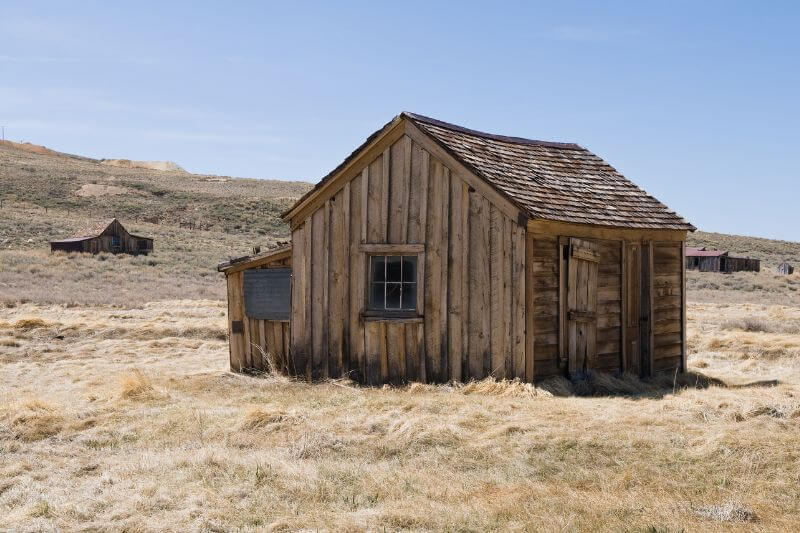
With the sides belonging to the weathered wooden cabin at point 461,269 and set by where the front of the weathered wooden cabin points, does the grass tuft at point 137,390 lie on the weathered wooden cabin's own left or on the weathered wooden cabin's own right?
on the weathered wooden cabin's own right

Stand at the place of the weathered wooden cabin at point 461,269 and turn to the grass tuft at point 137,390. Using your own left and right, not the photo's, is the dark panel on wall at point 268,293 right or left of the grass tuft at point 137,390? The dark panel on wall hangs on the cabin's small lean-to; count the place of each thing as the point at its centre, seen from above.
right

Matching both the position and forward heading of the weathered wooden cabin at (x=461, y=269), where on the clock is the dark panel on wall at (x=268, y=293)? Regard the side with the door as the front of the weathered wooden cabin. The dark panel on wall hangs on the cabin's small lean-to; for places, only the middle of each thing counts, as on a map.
The dark panel on wall is roughly at 5 o'clock from the weathered wooden cabin.

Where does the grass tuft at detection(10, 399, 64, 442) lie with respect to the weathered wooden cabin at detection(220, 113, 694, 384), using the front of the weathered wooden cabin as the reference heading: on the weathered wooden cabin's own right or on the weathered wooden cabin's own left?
on the weathered wooden cabin's own right
